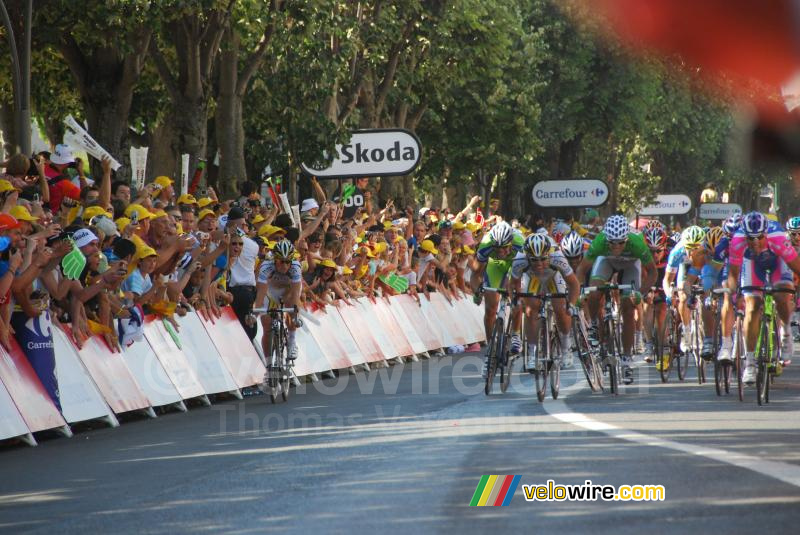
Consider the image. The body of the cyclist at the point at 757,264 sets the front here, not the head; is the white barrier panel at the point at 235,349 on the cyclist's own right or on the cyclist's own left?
on the cyclist's own right

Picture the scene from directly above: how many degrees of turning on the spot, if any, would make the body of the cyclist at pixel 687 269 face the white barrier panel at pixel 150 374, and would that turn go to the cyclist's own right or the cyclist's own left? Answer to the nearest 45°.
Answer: approximately 45° to the cyclist's own right

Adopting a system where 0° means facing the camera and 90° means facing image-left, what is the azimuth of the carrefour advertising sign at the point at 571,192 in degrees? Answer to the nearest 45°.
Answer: approximately 0°

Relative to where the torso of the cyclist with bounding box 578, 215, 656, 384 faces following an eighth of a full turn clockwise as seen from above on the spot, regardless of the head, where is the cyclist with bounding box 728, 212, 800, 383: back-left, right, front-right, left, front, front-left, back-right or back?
left

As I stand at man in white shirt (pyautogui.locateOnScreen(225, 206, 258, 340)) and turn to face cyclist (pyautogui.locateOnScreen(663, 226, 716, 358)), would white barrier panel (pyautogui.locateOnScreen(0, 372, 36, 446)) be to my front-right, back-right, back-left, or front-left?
back-right

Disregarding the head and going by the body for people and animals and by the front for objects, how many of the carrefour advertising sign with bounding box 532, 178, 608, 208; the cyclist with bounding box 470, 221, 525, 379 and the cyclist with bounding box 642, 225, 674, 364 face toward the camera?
3

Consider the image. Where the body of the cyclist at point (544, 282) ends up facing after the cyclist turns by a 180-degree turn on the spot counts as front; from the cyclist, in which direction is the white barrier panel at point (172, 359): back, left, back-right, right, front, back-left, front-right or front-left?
left

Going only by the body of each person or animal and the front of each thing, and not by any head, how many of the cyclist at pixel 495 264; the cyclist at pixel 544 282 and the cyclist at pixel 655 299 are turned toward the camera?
3

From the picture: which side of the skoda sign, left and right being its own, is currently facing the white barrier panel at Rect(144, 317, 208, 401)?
front

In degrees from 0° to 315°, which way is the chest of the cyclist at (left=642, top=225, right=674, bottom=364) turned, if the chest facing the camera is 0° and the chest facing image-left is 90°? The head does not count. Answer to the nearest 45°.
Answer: approximately 0°

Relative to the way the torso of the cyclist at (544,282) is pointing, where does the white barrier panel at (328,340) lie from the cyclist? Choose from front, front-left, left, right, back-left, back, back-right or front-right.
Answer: back-right

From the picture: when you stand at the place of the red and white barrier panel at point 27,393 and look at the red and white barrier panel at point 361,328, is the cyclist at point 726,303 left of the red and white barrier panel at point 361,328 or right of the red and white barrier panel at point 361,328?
right

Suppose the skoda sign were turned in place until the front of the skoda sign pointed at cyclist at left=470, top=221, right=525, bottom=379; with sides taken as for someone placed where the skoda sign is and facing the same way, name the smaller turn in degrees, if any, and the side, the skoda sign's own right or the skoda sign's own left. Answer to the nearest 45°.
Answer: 0° — it already faces them

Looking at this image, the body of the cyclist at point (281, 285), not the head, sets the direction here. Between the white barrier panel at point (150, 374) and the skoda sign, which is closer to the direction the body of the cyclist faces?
the white barrier panel
